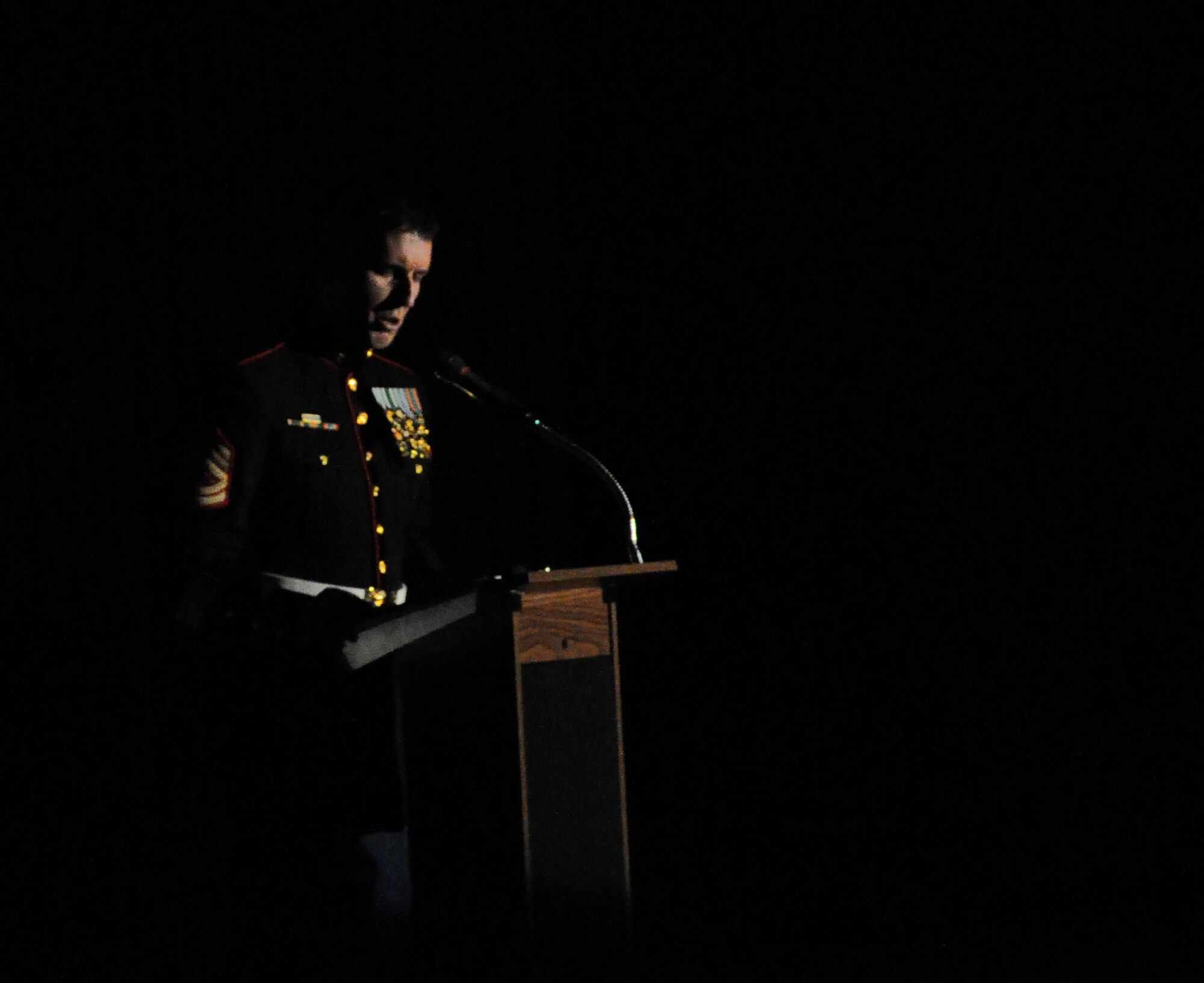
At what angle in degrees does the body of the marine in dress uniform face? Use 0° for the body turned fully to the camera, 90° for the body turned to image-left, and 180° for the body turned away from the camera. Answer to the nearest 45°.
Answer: approximately 315°
